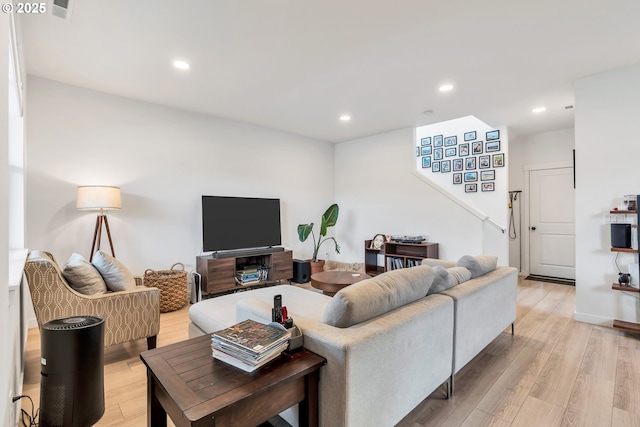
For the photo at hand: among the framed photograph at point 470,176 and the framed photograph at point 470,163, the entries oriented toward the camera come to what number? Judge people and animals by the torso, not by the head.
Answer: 2

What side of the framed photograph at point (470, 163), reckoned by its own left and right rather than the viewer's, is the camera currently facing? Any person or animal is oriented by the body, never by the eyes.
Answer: front

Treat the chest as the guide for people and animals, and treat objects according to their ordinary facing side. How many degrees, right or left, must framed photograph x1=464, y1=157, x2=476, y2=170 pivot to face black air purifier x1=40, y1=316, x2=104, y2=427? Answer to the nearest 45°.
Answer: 0° — it already faces it

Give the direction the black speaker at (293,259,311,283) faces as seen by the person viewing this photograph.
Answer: facing the viewer and to the right of the viewer

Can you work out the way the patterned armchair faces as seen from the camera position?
facing to the right of the viewer

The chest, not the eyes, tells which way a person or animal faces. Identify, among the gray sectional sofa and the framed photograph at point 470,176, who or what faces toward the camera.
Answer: the framed photograph

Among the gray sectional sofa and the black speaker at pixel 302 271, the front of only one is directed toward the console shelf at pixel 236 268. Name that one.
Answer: the gray sectional sofa

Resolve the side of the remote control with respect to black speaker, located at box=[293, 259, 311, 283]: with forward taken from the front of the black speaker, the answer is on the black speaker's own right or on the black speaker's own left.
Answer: on the black speaker's own right

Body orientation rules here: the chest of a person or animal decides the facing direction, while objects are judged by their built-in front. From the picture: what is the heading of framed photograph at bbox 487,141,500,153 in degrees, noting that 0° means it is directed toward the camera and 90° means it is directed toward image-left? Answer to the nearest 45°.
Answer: approximately 45°

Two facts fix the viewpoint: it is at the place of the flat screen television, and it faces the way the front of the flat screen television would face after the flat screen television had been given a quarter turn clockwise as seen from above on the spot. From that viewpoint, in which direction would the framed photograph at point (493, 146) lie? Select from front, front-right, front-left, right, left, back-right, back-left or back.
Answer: back-left

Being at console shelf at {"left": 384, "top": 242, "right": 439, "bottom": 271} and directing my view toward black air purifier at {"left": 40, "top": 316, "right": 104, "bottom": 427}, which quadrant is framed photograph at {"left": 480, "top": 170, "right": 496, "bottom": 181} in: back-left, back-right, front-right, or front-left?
back-left

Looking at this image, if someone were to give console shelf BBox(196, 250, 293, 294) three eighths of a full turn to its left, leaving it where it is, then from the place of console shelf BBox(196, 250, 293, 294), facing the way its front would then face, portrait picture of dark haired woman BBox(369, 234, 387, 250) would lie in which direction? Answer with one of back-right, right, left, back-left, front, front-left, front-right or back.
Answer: right

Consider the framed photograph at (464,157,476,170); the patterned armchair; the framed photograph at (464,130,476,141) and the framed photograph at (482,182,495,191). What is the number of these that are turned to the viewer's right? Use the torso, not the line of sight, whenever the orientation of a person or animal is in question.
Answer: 1

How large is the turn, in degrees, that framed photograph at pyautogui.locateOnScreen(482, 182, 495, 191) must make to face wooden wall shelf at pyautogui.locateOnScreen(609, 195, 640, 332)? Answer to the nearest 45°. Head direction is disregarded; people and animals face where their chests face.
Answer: approximately 90° to its left

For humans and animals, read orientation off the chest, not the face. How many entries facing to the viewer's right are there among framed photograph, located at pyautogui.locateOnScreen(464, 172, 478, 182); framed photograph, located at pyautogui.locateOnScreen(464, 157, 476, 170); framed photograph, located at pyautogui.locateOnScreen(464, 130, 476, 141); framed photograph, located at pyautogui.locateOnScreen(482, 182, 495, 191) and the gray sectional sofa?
0
